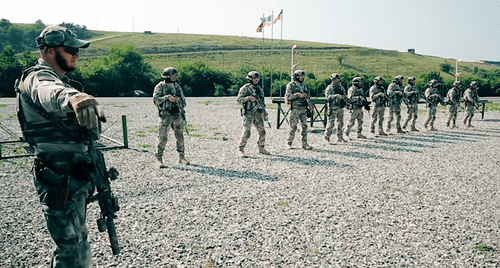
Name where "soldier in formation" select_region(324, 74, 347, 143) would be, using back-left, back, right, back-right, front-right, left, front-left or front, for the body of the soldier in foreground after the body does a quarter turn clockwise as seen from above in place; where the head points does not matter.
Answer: back-left

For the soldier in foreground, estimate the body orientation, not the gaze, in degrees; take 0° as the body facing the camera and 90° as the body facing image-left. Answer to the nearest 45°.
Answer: approximately 270°

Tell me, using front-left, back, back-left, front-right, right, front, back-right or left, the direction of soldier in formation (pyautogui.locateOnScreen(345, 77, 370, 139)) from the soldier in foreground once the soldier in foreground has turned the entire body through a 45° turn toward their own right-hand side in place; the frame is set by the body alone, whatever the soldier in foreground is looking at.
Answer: left

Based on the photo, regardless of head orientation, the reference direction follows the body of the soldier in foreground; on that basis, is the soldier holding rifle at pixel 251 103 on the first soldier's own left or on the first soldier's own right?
on the first soldier's own left

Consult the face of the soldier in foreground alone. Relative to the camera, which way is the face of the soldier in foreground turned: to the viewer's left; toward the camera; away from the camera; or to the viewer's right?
to the viewer's right
